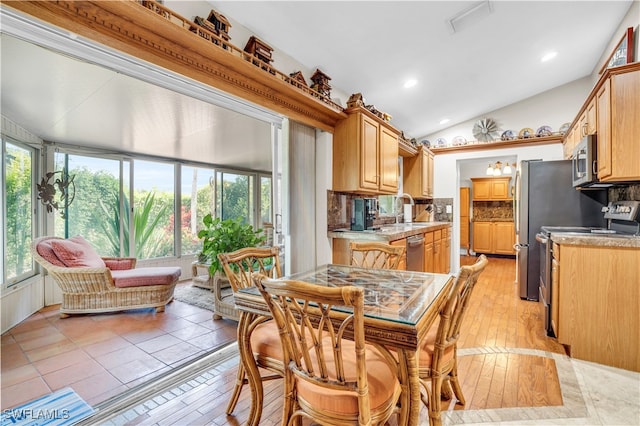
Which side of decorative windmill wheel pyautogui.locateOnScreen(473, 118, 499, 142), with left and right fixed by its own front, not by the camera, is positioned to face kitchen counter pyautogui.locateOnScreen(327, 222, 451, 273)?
front

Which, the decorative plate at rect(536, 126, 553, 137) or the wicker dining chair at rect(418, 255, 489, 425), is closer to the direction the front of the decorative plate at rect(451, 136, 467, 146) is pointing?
the wicker dining chair

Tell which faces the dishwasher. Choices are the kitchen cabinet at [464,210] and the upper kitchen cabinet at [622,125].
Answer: the upper kitchen cabinet

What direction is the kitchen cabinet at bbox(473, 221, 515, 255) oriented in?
toward the camera

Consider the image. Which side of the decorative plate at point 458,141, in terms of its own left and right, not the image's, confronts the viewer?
front

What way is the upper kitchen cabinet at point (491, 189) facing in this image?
toward the camera

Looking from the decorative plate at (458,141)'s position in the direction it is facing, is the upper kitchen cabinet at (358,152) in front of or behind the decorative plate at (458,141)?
in front

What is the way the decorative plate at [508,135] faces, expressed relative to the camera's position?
facing the viewer

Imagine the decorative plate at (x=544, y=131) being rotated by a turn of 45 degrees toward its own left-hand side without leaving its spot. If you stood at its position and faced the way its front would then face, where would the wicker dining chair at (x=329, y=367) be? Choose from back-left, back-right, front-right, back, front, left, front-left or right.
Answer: front-right

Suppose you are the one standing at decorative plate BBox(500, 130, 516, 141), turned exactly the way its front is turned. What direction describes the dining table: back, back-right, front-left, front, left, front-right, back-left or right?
front

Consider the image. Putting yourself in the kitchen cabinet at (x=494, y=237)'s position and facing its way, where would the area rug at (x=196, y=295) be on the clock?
The area rug is roughly at 1 o'clock from the kitchen cabinet.

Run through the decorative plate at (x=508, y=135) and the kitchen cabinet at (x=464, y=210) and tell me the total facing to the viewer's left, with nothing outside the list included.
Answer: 0

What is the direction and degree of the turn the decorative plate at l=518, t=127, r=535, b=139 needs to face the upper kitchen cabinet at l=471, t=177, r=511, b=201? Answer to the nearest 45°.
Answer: approximately 180°

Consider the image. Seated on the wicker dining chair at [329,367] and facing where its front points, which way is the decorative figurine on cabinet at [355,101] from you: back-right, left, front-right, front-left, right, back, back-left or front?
front-left

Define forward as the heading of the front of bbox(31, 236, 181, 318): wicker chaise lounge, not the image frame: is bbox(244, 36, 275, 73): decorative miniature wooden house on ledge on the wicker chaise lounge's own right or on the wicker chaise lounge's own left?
on the wicker chaise lounge's own right

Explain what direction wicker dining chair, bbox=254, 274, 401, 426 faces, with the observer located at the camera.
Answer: facing away from the viewer and to the right of the viewer

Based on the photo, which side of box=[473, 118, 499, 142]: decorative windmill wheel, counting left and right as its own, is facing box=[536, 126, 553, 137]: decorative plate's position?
left

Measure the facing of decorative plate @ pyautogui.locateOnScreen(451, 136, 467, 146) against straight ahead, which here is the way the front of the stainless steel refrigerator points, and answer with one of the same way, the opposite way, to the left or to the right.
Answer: to the left
